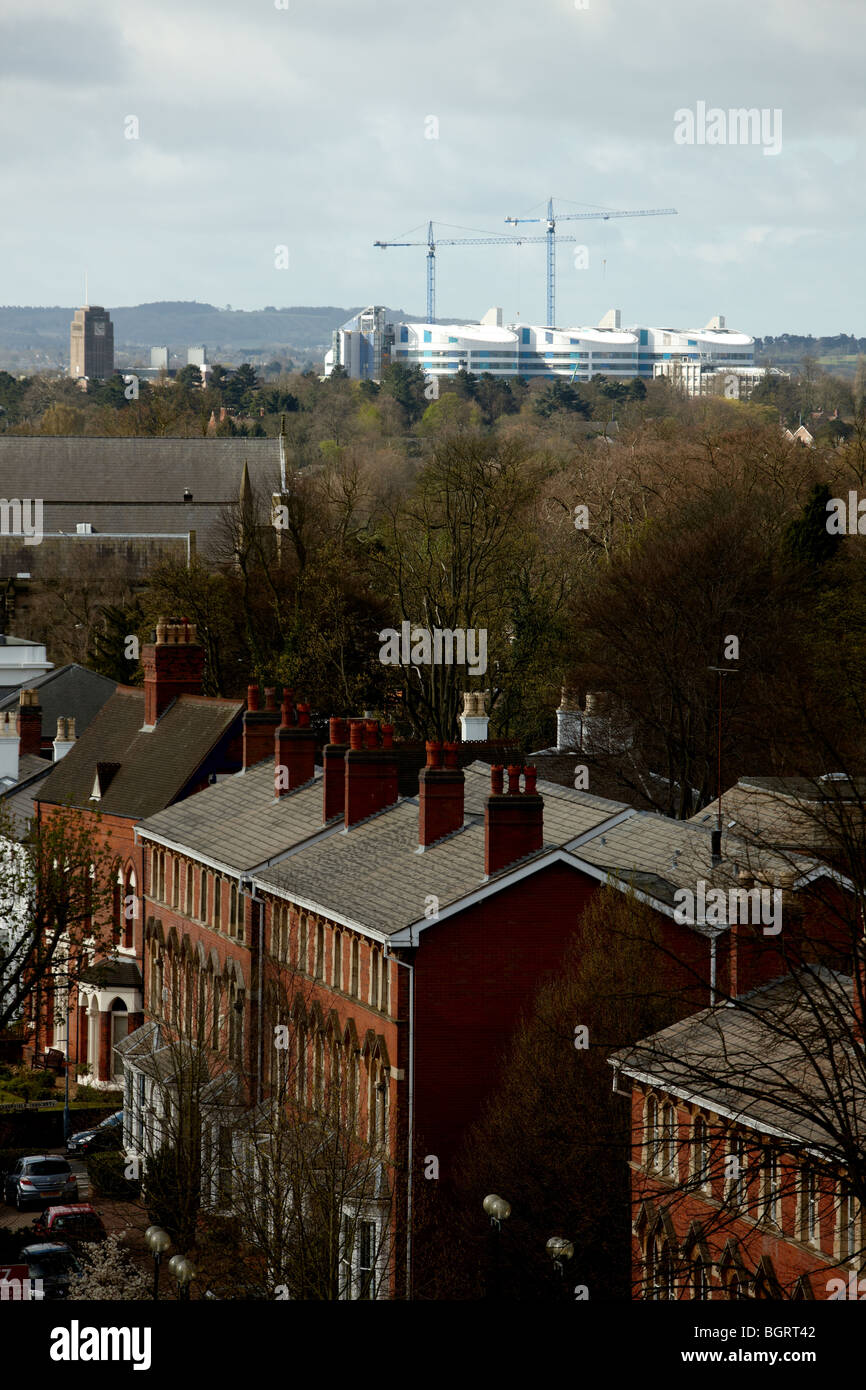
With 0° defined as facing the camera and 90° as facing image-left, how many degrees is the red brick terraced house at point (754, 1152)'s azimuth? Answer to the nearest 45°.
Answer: approximately 45°

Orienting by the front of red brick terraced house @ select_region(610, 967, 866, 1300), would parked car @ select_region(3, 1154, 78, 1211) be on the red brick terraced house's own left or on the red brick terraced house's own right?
on the red brick terraced house's own right

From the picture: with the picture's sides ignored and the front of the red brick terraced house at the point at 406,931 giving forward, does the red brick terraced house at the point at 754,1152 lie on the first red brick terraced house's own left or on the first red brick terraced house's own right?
on the first red brick terraced house's own left

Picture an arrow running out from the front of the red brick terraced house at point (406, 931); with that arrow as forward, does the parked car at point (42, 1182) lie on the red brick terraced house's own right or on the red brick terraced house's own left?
on the red brick terraced house's own right

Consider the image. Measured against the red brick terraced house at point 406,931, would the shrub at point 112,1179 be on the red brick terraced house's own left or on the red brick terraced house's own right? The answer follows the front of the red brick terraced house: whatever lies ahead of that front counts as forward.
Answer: on the red brick terraced house's own right

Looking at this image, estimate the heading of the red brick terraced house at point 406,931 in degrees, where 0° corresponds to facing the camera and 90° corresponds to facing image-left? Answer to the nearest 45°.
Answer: approximately 45°

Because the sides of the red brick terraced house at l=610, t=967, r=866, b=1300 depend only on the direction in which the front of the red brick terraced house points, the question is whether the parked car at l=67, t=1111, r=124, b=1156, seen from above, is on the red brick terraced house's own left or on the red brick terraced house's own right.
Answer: on the red brick terraced house's own right
